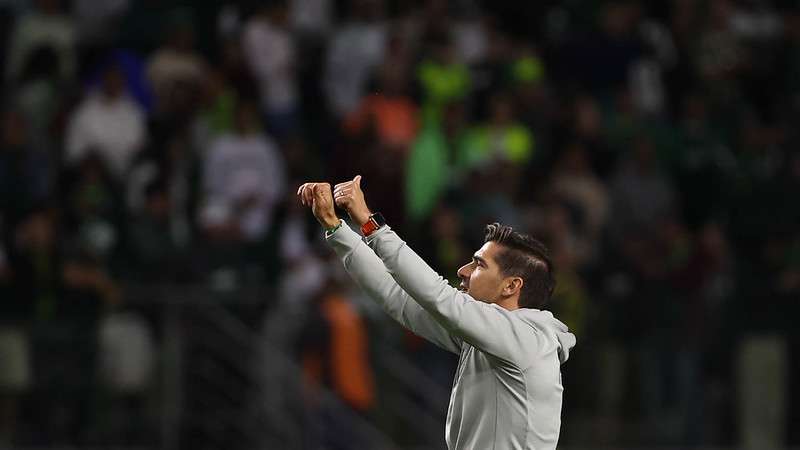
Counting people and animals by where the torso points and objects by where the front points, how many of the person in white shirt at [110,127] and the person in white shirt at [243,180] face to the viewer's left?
0

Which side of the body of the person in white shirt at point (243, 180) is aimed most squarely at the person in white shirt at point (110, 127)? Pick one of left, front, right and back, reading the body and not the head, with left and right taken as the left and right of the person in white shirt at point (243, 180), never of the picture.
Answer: right

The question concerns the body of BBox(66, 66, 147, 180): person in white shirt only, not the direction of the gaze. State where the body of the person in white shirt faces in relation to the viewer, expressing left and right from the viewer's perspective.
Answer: facing the viewer

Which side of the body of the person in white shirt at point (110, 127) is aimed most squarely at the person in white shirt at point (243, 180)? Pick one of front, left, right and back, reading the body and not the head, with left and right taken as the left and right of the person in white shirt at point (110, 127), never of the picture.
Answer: left

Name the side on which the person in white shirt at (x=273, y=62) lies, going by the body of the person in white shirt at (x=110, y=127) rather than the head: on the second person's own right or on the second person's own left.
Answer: on the second person's own left

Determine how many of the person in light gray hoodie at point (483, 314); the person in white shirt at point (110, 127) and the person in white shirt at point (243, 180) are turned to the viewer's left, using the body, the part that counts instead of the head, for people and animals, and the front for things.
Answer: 1

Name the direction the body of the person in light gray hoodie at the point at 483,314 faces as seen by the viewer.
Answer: to the viewer's left

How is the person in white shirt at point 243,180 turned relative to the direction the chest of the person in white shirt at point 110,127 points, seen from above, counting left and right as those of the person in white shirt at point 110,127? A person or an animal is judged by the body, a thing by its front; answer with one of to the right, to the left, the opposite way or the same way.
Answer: the same way

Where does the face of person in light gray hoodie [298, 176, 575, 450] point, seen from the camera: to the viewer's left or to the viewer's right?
to the viewer's left

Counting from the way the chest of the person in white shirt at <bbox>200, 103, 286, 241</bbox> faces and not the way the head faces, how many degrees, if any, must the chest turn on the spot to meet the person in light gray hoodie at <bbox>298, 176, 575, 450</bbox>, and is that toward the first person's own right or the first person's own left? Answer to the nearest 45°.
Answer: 0° — they already face them

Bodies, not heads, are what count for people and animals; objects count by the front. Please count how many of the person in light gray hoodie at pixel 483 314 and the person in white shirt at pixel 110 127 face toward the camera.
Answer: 1

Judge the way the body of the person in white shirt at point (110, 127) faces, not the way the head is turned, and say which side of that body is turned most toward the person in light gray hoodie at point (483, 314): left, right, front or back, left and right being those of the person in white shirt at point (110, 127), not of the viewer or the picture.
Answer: front

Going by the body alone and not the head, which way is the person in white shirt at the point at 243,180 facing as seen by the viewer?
toward the camera
